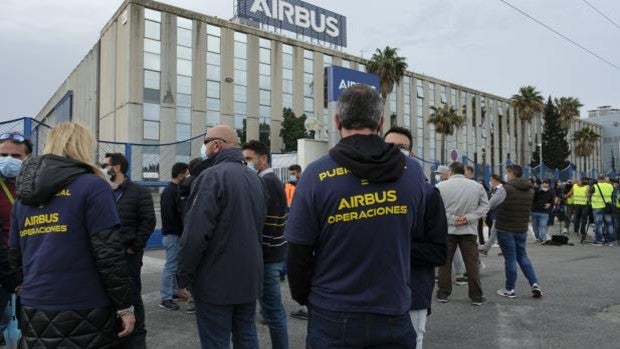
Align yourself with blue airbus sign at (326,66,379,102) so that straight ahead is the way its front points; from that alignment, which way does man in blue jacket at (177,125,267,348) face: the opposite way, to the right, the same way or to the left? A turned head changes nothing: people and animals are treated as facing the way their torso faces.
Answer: the opposite way

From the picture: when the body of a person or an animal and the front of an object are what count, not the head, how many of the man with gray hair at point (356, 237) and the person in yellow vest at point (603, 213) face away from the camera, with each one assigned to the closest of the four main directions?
2

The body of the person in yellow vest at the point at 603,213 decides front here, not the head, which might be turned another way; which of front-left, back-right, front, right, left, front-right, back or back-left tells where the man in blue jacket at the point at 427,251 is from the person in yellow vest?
back

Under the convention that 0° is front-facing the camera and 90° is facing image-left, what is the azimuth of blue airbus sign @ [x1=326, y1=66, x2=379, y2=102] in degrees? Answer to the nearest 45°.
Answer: approximately 315°

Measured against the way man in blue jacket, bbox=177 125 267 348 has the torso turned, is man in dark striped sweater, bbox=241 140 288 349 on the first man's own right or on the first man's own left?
on the first man's own right

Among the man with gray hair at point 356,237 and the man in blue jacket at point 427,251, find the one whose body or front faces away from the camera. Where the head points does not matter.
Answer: the man with gray hair

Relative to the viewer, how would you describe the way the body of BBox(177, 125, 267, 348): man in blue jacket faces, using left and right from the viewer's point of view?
facing away from the viewer and to the left of the viewer

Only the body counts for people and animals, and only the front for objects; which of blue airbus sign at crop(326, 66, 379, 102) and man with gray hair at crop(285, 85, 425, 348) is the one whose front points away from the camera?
the man with gray hair

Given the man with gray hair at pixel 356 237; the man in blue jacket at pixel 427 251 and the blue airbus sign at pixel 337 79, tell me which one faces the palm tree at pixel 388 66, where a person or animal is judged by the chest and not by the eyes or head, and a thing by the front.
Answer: the man with gray hair

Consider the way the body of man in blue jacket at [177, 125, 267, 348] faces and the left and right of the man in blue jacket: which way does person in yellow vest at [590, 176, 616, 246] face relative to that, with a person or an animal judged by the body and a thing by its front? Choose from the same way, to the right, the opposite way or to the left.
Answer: to the right

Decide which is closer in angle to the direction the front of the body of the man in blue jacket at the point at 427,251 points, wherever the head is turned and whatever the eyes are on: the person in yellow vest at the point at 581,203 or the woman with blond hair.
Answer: the woman with blond hair

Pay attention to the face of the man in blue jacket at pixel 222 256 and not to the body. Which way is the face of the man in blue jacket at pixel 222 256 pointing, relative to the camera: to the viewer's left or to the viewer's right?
to the viewer's left

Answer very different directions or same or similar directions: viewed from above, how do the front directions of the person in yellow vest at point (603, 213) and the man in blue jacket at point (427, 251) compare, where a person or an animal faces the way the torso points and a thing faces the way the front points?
very different directions

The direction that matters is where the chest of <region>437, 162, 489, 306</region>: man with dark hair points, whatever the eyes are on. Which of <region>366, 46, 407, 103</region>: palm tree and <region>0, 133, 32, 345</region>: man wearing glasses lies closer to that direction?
the palm tree

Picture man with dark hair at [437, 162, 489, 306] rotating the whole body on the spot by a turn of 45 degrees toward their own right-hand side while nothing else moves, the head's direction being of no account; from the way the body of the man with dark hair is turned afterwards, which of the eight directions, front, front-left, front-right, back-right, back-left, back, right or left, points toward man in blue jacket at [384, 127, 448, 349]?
back-right

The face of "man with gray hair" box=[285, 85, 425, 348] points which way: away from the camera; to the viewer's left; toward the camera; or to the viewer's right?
away from the camera

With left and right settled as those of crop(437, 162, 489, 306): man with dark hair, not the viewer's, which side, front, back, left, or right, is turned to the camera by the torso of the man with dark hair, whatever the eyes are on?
back

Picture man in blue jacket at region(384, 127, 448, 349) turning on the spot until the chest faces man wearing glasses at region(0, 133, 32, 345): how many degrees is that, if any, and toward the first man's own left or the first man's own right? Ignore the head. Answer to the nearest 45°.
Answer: approximately 45° to the first man's own right
